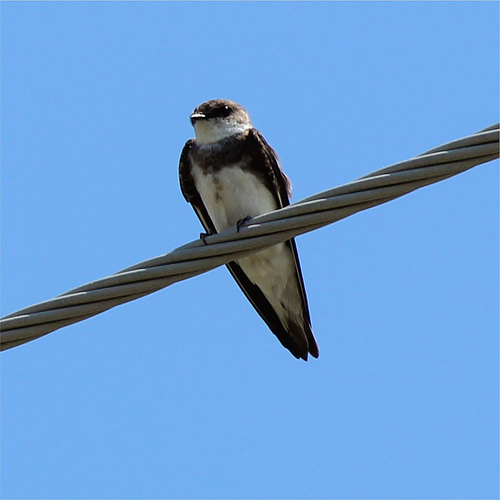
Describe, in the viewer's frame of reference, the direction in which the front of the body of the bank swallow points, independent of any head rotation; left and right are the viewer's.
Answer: facing the viewer and to the left of the viewer
